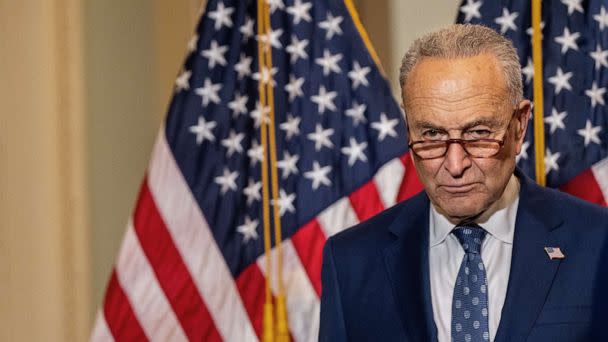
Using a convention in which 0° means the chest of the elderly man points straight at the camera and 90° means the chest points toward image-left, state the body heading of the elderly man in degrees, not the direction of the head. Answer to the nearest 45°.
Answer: approximately 0°

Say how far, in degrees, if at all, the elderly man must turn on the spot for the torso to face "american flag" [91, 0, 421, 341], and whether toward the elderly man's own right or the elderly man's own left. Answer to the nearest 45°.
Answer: approximately 135° to the elderly man's own right
